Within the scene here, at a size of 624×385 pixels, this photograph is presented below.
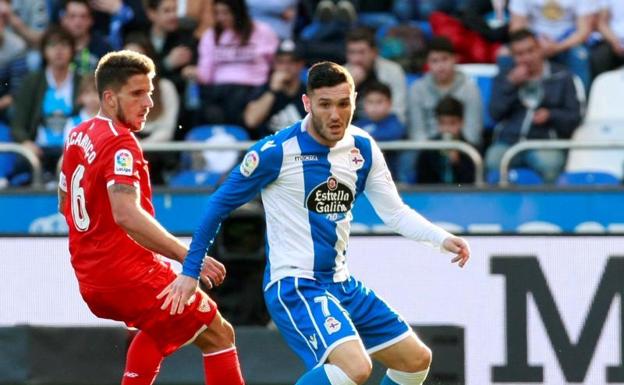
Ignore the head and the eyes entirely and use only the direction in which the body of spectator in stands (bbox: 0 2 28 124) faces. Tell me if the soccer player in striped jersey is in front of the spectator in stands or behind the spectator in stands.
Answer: in front

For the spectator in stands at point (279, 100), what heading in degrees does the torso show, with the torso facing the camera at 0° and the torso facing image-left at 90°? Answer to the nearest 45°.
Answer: approximately 0°

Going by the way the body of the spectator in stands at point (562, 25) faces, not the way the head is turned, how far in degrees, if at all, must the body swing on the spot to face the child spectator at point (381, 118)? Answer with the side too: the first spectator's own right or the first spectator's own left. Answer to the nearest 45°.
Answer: approximately 45° to the first spectator's own right

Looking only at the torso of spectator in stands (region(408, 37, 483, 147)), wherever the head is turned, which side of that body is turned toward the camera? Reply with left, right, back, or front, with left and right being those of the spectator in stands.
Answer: front

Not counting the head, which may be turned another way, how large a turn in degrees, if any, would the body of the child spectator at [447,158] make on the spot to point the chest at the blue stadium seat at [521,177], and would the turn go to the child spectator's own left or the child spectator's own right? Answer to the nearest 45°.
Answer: approximately 90° to the child spectator's own left

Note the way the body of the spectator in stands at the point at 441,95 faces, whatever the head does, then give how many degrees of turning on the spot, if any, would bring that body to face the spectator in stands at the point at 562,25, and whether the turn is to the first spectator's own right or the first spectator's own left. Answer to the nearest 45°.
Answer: approximately 135° to the first spectator's own left

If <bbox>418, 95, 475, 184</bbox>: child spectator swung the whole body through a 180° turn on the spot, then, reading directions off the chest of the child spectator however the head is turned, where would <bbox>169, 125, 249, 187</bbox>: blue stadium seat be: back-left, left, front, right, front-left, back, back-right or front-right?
left

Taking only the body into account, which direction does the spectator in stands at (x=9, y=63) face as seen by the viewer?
toward the camera

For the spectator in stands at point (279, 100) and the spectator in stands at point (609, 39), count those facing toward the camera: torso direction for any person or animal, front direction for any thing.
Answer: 2

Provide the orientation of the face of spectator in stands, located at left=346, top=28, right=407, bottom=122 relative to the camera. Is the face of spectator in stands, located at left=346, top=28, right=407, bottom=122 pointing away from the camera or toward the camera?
toward the camera

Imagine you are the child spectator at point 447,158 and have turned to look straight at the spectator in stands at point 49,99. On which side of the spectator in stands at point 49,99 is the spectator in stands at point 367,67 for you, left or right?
right

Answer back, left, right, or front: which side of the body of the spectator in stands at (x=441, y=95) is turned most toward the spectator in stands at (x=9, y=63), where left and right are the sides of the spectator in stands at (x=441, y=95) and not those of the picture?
right

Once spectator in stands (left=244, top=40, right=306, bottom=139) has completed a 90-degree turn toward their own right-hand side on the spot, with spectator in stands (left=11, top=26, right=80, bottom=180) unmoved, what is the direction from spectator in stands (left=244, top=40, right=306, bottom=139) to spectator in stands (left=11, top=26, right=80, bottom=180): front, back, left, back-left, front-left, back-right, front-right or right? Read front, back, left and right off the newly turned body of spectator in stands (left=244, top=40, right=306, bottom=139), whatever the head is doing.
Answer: front
